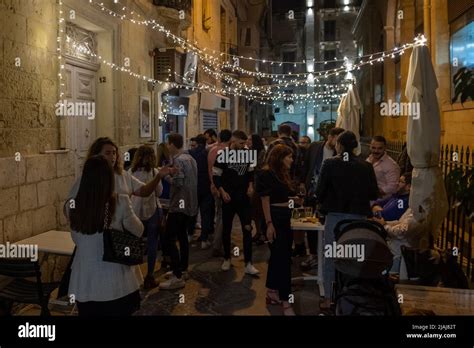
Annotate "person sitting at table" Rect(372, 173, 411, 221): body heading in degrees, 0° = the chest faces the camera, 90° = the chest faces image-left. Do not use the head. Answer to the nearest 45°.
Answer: approximately 90°

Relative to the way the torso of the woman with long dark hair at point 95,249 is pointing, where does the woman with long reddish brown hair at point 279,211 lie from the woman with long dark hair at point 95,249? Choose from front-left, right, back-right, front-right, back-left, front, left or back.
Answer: front-right

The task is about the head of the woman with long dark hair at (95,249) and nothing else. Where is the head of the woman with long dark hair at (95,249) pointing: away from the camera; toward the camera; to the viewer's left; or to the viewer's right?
away from the camera

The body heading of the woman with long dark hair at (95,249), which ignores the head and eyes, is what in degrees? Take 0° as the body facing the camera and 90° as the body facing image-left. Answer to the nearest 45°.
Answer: approximately 180°

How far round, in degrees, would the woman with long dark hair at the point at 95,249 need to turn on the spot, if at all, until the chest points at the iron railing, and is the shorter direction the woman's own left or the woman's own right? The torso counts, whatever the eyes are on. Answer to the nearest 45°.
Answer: approximately 45° to the woman's own right

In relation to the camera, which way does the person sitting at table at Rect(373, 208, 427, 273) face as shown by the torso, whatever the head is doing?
to the viewer's left

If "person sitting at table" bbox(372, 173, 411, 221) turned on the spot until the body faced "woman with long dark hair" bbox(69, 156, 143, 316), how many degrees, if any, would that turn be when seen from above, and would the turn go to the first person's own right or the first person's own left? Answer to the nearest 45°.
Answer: approximately 45° to the first person's own left

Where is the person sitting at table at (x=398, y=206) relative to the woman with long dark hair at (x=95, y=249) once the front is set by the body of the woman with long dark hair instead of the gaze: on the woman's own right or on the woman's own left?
on the woman's own right
